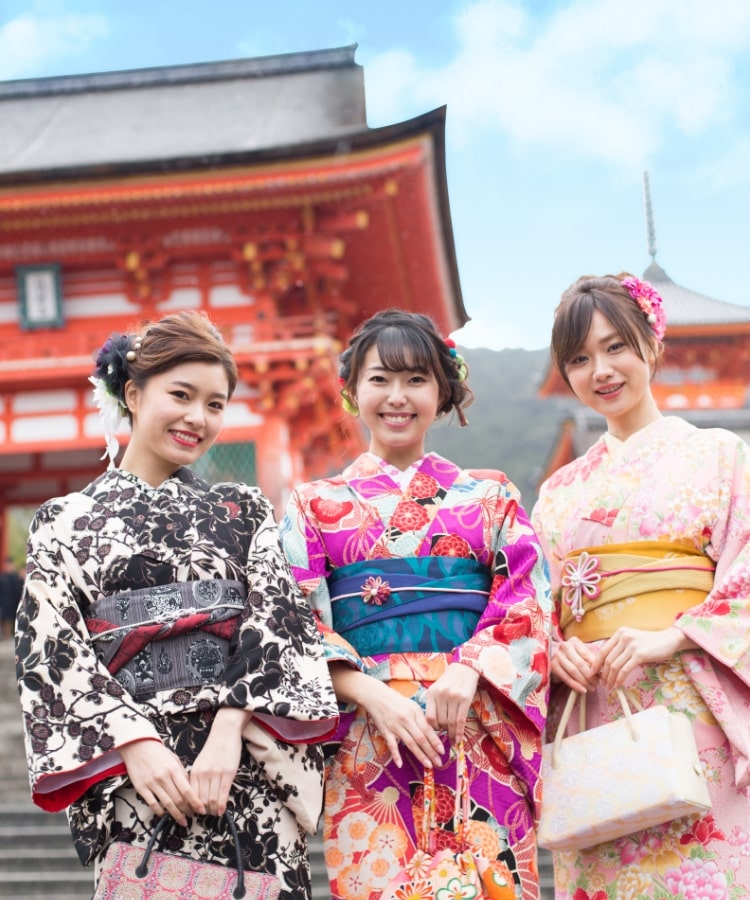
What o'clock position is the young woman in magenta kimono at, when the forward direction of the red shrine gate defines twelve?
The young woman in magenta kimono is roughly at 12 o'clock from the red shrine gate.

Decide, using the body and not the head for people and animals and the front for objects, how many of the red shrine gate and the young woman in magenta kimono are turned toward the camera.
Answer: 2

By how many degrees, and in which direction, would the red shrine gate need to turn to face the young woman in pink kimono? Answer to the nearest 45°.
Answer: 0° — it already faces them

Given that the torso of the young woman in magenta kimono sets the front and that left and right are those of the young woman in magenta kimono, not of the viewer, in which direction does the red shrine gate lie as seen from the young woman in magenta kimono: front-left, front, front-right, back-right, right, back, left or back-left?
back

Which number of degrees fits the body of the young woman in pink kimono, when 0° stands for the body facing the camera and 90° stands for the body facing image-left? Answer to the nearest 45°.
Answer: approximately 45°

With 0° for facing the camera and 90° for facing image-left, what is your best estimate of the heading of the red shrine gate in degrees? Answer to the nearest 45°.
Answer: approximately 0°

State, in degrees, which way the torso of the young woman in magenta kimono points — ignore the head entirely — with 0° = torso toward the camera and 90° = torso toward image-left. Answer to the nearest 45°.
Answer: approximately 0°
